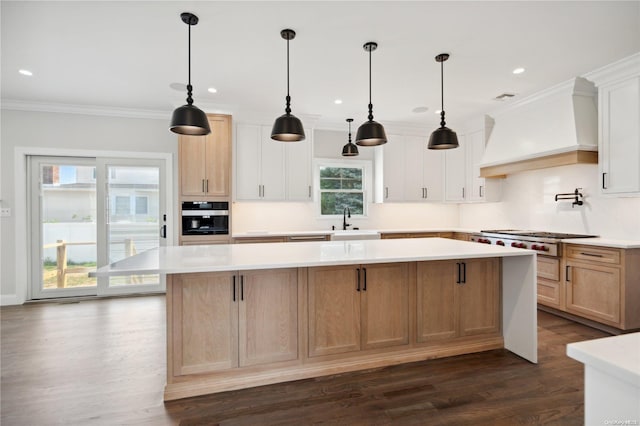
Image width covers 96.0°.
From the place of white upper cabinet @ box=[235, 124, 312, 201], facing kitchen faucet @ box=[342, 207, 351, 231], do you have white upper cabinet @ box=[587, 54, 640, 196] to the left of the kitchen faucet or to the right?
right

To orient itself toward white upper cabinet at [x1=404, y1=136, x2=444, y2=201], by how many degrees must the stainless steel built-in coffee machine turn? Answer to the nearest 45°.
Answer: approximately 90° to its left

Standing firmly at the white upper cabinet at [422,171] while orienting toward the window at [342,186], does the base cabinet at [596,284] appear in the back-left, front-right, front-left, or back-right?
back-left

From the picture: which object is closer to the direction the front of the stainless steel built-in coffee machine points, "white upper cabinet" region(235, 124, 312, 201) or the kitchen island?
the kitchen island

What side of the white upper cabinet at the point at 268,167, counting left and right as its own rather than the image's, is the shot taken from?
front

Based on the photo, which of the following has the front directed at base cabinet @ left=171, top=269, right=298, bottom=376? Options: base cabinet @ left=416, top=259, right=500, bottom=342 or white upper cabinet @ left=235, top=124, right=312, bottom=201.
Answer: the white upper cabinet

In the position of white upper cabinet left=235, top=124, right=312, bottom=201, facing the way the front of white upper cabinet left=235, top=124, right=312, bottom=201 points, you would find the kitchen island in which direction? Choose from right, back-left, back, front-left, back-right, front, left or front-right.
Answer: front

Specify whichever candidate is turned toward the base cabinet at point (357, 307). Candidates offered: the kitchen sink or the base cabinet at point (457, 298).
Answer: the kitchen sink

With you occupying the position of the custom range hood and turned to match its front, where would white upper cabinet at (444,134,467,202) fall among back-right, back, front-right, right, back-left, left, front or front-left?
right

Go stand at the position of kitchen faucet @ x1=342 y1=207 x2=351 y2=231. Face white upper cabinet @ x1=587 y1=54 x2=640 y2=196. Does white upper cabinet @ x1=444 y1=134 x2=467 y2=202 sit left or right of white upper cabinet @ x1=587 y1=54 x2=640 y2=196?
left

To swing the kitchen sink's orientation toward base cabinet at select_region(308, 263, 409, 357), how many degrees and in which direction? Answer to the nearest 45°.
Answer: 0° — it already faces it

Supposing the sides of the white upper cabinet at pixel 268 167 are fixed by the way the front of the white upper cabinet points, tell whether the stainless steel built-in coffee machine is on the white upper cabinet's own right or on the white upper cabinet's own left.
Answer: on the white upper cabinet's own right

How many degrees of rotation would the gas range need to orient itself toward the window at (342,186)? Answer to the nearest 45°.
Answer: approximately 45° to its right

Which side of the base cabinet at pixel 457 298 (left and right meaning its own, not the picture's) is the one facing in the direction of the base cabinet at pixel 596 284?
left

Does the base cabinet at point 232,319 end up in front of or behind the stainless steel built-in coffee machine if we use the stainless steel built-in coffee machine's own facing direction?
in front

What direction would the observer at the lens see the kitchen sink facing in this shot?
facing the viewer

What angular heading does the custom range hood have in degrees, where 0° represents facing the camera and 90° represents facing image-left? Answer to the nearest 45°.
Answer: approximately 45°

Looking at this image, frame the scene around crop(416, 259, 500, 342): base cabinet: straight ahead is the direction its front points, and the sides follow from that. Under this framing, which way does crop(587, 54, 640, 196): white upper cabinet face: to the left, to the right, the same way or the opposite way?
to the right

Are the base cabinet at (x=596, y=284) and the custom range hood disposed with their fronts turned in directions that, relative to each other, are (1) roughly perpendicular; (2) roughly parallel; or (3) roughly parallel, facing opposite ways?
roughly parallel

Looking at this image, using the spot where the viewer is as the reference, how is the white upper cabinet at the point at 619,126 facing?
facing the viewer and to the left of the viewer

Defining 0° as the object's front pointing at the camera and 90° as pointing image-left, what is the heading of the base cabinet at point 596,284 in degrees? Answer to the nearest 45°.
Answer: approximately 45°
